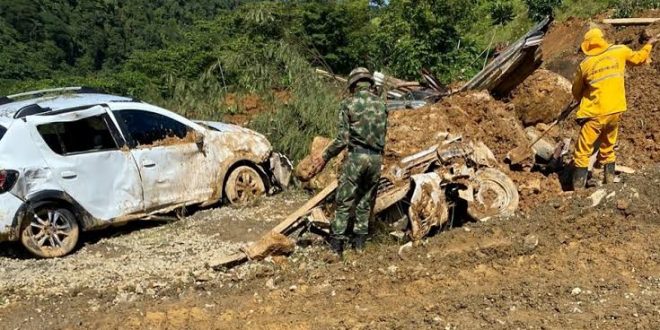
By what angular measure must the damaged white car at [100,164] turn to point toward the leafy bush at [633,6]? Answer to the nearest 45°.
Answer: approximately 45° to its right

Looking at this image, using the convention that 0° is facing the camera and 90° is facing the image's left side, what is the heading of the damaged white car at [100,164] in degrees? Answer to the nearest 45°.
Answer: approximately 225°

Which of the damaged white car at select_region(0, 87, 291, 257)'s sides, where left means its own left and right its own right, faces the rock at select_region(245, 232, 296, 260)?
right
